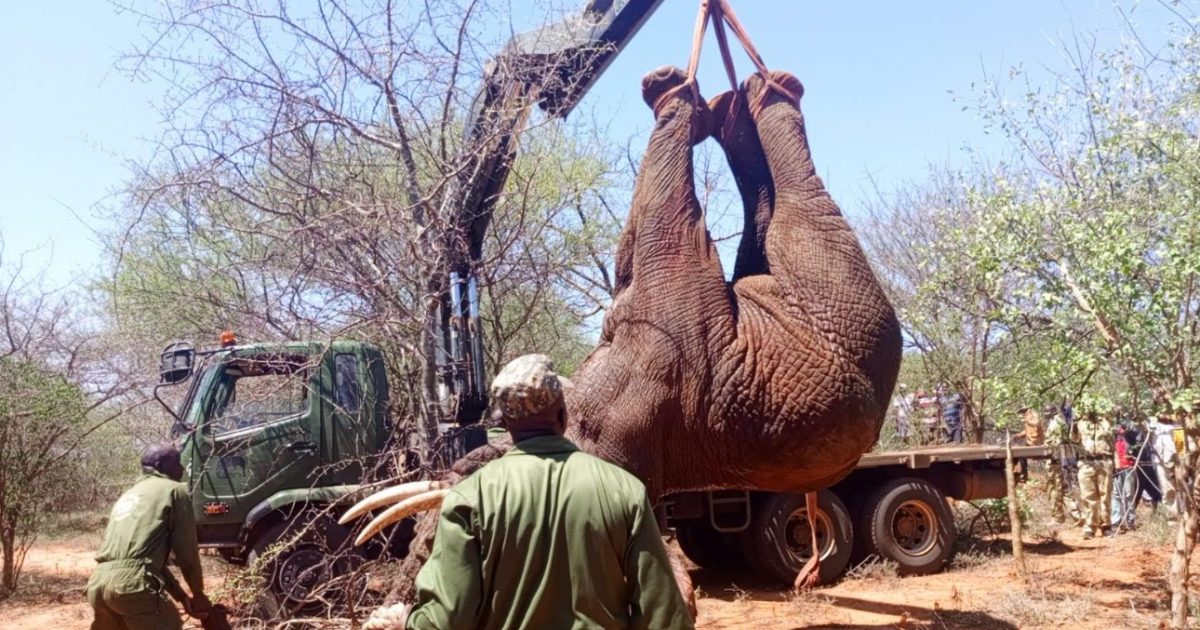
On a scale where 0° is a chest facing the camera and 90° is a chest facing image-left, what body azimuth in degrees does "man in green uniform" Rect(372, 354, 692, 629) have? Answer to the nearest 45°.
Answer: approximately 180°

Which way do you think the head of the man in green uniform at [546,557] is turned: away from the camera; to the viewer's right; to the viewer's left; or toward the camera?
away from the camera

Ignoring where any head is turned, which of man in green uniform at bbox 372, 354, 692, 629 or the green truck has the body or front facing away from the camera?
the man in green uniform

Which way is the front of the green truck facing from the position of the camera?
facing to the left of the viewer

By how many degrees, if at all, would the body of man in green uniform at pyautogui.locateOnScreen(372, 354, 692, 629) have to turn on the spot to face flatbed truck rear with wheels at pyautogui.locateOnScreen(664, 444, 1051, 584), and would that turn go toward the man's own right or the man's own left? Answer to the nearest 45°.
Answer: approximately 45° to the man's own right

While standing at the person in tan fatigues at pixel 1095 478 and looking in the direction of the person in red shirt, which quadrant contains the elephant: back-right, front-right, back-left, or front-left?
back-right

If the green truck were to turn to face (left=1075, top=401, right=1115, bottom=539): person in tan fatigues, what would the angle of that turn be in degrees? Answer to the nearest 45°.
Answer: approximately 135° to its right

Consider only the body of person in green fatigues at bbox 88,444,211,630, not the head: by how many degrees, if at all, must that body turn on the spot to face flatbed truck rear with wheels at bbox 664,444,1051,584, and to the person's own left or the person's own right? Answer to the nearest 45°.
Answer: approximately 45° to the person's own right

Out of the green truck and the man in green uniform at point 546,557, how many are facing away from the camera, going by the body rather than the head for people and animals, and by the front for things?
1

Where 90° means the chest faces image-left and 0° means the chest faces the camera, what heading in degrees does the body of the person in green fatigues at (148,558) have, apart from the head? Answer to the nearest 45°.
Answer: approximately 225°
